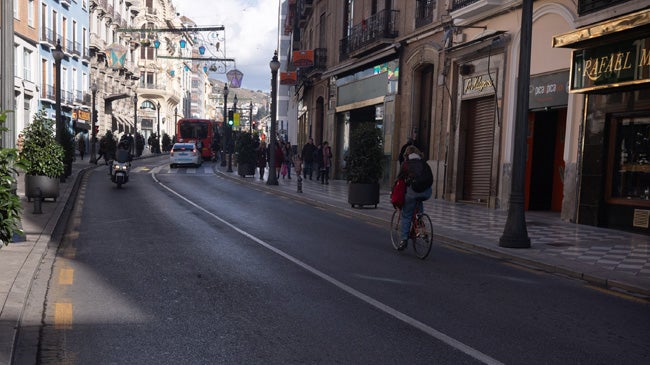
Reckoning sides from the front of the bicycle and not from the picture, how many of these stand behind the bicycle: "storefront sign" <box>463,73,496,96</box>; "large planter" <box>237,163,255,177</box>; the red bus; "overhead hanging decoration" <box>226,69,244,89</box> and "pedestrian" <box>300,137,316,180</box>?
0

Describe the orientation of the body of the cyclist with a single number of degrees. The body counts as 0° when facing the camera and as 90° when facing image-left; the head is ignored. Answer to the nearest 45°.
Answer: approximately 135°

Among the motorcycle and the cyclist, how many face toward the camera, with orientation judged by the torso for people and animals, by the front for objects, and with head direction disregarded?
1

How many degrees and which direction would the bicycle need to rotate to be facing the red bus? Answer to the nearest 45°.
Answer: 0° — it already faces it

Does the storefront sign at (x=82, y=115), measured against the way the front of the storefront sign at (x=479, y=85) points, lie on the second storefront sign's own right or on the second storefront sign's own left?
on the second storefront sign's own right

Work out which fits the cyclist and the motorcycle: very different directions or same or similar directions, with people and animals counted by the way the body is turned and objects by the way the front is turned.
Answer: very different directions

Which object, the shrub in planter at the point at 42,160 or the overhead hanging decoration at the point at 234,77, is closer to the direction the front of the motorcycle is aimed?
the shrub in planter

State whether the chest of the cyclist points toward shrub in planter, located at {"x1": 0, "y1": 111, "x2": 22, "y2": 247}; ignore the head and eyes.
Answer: no

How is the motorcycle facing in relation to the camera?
toward the camera

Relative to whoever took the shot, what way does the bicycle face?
facing away from the viewer and to the left of the viewer

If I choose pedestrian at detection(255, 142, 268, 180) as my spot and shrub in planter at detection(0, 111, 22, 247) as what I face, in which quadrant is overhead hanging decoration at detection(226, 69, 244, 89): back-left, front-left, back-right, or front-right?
back-right

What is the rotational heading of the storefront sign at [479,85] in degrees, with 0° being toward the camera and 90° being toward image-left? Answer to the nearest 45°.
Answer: approximately 45°

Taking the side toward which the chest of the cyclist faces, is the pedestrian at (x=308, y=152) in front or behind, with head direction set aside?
in front

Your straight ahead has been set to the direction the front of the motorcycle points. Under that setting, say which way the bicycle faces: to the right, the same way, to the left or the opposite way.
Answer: the opposite way
